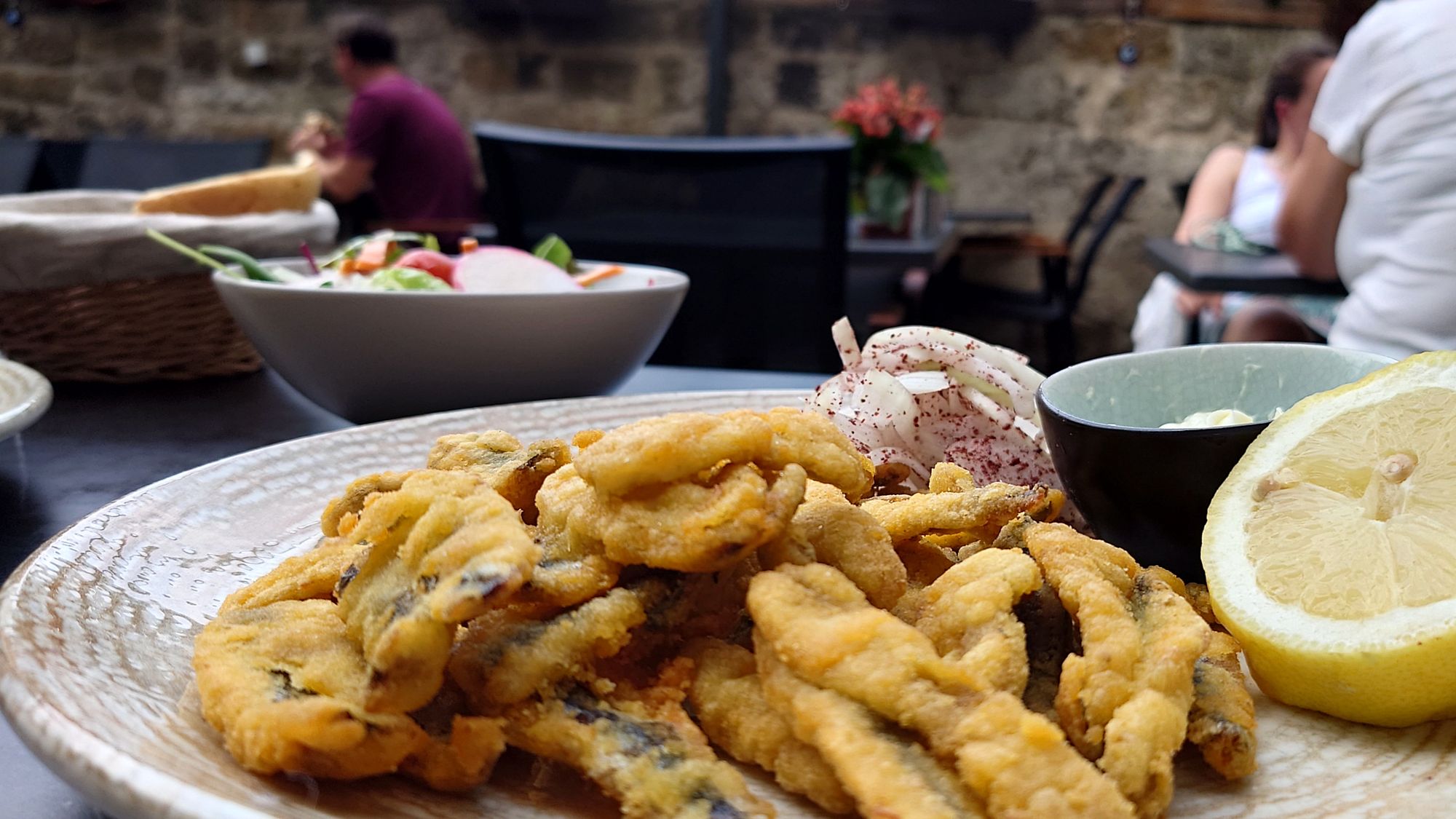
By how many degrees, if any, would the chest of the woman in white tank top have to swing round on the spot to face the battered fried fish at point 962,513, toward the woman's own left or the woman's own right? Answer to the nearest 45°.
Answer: approximately 45° to the woman's own right

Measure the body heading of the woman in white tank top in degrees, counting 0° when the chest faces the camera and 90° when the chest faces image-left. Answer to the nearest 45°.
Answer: approximately 315°

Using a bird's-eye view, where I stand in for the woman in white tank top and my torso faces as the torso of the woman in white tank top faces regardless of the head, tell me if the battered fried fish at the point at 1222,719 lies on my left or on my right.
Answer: on my right

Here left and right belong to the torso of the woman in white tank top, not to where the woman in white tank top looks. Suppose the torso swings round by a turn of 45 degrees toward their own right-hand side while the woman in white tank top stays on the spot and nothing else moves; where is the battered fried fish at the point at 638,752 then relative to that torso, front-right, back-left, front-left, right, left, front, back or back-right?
front

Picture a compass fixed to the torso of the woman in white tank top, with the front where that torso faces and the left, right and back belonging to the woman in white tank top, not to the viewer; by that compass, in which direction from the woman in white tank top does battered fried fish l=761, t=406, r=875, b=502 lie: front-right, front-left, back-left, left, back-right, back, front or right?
front-right

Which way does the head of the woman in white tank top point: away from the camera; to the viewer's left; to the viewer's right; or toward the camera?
to the viewer's right

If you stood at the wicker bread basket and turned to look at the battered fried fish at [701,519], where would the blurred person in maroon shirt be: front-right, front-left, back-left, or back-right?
back-left

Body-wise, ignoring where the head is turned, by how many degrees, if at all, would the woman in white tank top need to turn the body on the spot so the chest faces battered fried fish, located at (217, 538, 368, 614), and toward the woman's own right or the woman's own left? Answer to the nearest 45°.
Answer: approximately 45° to the woman's own right

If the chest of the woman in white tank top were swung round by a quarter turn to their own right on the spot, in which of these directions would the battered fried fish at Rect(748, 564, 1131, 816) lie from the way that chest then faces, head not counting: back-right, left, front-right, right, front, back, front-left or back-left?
front-left

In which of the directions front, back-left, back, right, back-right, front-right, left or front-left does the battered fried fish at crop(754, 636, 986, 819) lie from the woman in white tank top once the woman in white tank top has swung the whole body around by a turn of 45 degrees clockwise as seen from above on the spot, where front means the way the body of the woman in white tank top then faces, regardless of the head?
front

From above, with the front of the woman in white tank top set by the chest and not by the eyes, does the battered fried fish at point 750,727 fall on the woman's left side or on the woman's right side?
on the woman's right side

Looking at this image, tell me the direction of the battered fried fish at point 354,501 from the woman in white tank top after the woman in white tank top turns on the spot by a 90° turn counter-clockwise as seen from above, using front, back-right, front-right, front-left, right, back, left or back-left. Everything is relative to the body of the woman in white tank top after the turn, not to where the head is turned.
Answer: back-right

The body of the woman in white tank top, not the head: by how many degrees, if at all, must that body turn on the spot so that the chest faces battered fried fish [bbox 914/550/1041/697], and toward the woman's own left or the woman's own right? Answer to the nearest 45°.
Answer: approximately 45° to the woman's own right

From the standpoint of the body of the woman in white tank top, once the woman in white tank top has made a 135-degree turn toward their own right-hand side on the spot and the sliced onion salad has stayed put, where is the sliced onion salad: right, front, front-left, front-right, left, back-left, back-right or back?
left

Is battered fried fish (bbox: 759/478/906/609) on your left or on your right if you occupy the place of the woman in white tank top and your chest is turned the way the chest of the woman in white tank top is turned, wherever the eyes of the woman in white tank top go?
on your right

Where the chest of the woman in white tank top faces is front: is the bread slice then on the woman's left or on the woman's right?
on the woman's right
